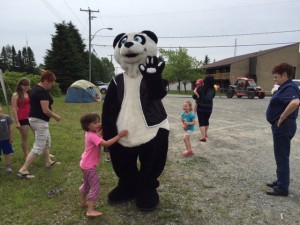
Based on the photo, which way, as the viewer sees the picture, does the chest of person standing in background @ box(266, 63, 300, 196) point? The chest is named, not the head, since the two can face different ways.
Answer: to the viewer's left

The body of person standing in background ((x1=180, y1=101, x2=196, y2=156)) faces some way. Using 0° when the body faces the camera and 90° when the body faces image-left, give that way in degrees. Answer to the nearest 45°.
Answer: approximately 45°

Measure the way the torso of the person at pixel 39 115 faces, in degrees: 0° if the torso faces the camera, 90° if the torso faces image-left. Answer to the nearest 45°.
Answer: approximately 270°

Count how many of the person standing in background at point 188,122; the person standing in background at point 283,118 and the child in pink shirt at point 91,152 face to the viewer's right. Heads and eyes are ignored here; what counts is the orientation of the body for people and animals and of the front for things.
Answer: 1

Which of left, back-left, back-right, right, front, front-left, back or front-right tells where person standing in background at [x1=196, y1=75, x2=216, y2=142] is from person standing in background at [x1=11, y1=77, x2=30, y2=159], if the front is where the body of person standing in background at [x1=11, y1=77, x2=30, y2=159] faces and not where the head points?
front-left

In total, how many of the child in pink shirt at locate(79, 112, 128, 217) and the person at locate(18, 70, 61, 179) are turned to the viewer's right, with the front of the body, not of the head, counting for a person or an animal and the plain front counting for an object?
2

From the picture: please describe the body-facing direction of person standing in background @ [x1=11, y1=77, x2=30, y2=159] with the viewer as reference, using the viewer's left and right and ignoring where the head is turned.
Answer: facing the viewer and to the right of the viewer

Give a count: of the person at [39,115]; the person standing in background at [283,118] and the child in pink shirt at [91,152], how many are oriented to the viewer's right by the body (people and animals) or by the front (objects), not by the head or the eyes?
2

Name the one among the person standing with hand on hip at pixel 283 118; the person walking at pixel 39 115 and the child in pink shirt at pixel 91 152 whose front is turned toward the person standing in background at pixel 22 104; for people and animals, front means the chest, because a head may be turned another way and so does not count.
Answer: the person standing with hand on hip at pixel 283 118

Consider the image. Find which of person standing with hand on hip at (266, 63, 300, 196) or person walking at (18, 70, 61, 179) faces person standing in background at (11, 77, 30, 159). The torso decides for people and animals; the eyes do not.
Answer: person standing with hand on hip at (266, 63, 300, 196)
